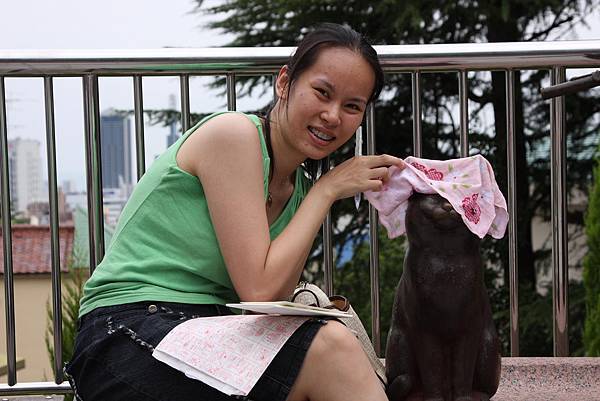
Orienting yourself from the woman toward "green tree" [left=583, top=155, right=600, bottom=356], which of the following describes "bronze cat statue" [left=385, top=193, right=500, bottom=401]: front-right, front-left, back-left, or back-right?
front-right

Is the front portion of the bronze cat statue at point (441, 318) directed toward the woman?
no

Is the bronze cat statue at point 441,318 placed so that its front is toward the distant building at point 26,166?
no

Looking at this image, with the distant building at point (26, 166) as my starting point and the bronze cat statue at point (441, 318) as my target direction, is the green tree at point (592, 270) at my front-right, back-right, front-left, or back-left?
front-left

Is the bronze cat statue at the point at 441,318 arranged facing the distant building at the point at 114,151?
no
